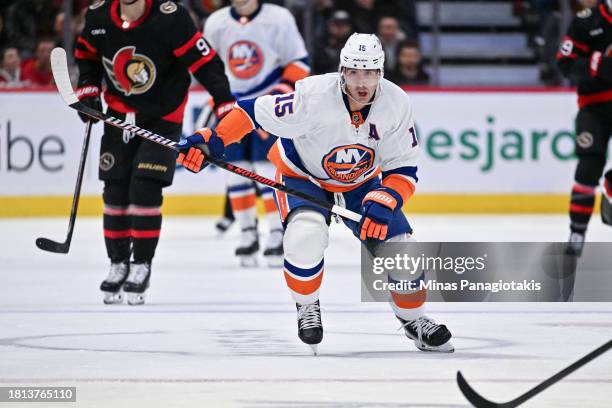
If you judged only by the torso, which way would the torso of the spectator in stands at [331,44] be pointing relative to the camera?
toward the camera

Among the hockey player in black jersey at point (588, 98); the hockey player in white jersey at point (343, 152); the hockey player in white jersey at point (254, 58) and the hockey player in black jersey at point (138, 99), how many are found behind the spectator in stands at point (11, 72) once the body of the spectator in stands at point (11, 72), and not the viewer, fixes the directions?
0

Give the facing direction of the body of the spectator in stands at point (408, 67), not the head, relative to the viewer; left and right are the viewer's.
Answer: facing the viewer

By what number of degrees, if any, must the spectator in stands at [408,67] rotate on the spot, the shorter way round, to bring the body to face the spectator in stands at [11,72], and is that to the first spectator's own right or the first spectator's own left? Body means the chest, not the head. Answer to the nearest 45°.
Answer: approximately 90° to the first spectator's own right

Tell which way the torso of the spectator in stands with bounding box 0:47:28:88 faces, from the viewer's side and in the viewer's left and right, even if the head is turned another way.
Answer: facing the viewer

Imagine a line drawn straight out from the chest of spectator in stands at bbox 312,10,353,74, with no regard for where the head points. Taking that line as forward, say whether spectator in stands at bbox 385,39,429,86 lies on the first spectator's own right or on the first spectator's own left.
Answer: on the first spectator's own left

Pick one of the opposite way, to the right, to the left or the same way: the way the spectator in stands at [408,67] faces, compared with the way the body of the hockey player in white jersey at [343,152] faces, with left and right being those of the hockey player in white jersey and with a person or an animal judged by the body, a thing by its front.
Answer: the same way

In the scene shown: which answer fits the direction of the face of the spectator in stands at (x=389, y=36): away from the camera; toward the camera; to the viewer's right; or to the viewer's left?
toward the camera

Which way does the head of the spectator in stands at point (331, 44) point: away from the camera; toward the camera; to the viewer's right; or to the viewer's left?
toward the camera

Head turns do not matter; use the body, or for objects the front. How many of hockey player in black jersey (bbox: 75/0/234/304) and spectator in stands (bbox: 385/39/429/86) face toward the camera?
2

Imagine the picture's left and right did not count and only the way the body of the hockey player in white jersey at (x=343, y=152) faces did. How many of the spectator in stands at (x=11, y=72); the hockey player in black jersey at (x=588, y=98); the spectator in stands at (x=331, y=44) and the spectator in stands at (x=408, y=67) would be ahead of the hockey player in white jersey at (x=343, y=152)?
0

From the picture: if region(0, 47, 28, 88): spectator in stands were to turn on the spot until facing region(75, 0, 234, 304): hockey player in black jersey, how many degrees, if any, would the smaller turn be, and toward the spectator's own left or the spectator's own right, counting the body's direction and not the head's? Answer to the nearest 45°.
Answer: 0° — they already face them

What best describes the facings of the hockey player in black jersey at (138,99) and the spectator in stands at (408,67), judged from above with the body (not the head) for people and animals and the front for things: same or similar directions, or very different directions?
same or similar directions

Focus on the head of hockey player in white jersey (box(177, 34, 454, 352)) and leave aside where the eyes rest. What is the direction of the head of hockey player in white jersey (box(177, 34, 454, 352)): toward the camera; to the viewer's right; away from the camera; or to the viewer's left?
toward the camera

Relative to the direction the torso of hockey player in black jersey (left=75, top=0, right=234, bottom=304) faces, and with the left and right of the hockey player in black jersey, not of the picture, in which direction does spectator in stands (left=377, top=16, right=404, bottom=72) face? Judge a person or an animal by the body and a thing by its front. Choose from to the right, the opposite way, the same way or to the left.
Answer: the same way

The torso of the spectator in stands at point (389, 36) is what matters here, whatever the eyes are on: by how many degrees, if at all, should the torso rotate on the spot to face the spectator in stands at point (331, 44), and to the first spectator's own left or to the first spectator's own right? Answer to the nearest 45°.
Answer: approximately 45° to the first spectator's own right

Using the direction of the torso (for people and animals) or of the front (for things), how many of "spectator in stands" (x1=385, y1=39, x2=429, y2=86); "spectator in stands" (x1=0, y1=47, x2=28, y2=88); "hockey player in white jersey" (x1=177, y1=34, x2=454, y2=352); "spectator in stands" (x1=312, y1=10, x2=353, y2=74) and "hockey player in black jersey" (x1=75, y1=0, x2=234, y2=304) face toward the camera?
5

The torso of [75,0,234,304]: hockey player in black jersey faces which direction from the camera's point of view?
toward the camera
